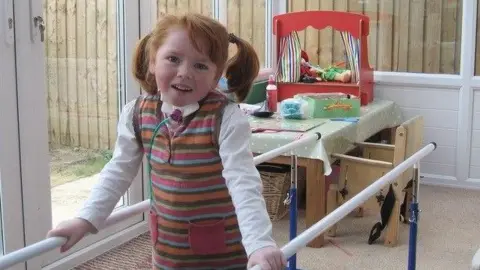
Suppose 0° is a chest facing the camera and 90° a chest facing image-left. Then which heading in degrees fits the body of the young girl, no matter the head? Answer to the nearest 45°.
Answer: approximately 45°

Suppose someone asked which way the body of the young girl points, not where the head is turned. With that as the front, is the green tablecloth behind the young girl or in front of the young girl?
behind

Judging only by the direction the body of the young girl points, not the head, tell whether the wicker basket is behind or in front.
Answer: behind

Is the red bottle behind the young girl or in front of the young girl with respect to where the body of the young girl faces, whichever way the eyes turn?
behind

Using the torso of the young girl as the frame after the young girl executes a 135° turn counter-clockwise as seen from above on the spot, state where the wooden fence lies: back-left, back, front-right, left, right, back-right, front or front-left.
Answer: left
